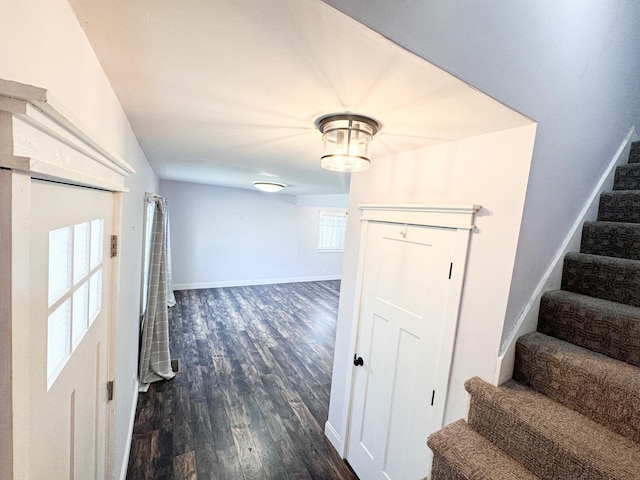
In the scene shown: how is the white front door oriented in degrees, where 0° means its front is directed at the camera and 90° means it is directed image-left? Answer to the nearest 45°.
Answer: approximately 315°

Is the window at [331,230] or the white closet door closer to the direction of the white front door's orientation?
the white closet door

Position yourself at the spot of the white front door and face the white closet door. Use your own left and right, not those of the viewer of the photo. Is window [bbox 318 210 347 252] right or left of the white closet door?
left

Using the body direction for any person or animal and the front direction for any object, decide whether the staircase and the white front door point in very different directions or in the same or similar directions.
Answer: very different directions

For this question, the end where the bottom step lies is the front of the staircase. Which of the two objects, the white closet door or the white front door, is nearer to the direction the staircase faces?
the white front door

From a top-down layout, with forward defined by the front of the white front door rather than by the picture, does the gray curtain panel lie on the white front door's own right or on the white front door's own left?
on the white front door's own left

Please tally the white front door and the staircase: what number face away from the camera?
0

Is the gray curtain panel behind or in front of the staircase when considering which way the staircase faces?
in front

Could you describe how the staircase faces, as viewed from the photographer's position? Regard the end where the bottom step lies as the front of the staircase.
facing the viewer and to the left of the viewer

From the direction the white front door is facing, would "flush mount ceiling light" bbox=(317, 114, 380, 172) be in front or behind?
in front
